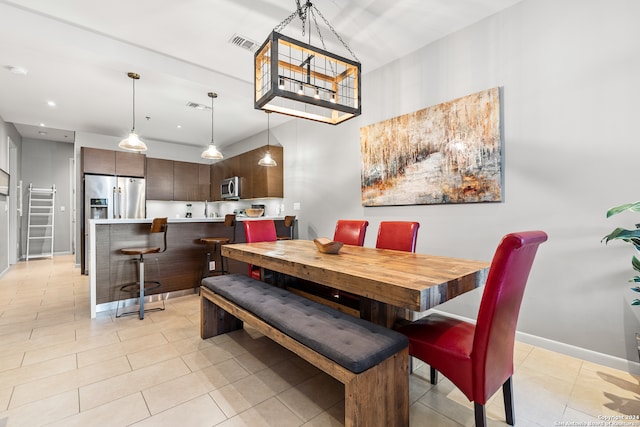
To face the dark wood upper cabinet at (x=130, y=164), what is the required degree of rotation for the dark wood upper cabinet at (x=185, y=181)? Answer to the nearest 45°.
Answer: approximately 45° to its right

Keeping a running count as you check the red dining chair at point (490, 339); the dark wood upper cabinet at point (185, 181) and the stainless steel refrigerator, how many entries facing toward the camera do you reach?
2

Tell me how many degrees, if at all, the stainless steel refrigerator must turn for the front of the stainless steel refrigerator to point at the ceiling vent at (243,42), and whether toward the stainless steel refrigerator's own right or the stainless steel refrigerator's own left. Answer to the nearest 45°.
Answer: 0° — it already faces it

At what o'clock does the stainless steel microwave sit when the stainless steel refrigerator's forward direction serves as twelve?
The stainless steel microwave is roughly at 10 o'clock from the stainless steel refrigerator.

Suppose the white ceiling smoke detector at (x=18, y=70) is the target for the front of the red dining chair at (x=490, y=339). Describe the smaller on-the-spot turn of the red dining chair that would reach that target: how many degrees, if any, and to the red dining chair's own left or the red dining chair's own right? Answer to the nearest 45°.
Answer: approximately 45° to the red dining chair's own left

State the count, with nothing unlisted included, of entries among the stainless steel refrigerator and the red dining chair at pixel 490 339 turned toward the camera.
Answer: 1
